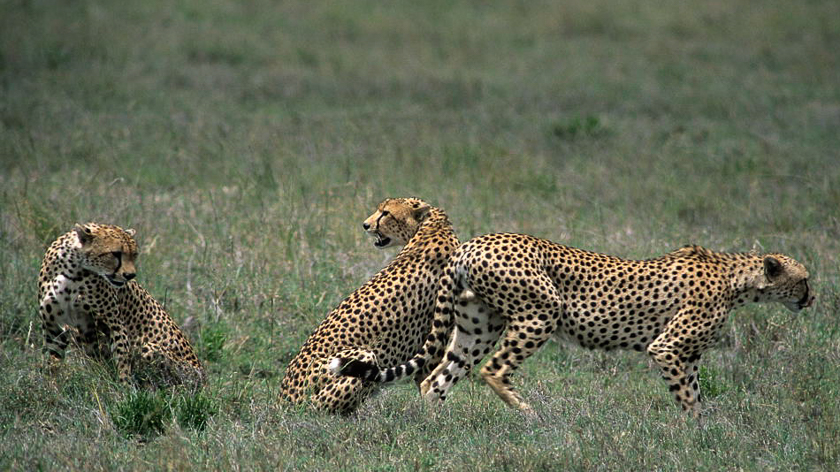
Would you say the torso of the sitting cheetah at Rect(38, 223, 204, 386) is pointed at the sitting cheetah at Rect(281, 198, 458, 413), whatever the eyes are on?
no

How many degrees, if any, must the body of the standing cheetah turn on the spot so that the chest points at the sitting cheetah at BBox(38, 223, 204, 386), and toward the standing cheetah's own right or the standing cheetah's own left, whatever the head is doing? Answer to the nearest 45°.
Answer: approximately 180°

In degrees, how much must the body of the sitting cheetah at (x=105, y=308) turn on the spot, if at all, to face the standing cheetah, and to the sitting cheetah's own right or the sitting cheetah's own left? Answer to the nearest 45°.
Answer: approximately 135° to the sitting cheetah's own left

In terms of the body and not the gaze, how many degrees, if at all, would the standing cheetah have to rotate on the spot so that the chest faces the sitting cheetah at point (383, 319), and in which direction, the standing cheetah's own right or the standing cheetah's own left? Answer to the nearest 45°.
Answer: approximately 180°

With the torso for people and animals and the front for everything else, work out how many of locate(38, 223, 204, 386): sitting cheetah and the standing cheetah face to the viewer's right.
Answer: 1

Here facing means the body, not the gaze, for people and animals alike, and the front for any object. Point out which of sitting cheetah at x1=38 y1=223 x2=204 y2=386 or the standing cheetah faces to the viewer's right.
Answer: the standing cheetah

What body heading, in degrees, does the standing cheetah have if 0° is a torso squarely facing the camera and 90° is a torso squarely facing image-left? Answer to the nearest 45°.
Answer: approximately 270°

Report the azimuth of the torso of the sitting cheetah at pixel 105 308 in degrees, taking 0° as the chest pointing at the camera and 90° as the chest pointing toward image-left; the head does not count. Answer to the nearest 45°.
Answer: approximately 45°
